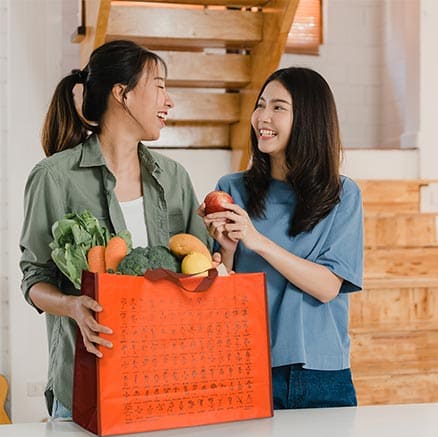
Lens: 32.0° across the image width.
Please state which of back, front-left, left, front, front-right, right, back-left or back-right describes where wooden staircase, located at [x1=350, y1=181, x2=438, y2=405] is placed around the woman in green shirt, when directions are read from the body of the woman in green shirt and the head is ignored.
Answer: left

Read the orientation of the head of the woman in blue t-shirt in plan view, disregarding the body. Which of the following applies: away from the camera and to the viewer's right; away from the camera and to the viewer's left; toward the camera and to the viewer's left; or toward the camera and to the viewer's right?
toward the camera and to the viewer's left

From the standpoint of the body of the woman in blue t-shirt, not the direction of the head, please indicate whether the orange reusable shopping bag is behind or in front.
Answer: in front

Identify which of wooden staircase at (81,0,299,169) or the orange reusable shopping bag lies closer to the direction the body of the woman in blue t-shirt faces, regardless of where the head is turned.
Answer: the orange reusable shopping bag

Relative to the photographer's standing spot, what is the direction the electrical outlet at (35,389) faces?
facing the viewer

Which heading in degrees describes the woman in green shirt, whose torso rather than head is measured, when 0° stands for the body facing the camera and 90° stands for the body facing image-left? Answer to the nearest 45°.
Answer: approximately 315°

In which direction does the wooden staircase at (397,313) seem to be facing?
toward the camera

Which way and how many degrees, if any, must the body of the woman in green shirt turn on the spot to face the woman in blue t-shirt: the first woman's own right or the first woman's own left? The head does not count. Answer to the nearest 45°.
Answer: approximately 45° to the first woman's own left

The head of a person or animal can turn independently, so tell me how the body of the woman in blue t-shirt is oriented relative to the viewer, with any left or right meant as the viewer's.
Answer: facing the viewer and to the left of the viewer

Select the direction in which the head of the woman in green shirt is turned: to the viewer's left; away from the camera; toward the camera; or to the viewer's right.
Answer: to the viewer's right
